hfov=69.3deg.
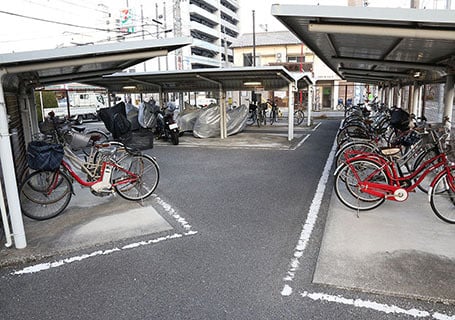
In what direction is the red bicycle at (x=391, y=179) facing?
to the viewer's right

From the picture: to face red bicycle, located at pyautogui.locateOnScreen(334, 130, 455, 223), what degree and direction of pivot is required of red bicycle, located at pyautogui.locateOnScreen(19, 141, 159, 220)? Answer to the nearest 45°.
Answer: approximately 135° to its left

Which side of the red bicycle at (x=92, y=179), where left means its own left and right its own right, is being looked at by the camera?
left

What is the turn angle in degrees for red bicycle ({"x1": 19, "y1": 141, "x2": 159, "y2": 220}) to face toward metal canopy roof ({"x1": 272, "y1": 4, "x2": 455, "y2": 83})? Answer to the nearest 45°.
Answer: approximately 135° to its left

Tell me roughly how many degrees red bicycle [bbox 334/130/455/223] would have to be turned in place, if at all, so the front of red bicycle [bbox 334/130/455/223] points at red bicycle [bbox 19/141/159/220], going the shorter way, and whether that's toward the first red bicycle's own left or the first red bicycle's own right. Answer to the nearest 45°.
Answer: approximately 180°

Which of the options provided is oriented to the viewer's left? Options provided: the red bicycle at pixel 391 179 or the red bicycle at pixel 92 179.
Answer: the red bicycle at pixel 92 179

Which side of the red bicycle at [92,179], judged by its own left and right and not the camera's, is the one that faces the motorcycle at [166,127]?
right

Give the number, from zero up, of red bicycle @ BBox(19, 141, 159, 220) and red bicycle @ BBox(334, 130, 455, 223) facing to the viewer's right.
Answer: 1

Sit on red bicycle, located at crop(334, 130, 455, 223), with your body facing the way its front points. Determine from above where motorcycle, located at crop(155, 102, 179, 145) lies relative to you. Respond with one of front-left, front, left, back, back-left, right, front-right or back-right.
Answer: back-left
